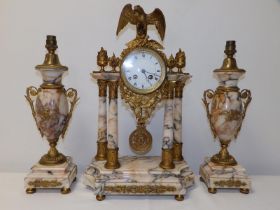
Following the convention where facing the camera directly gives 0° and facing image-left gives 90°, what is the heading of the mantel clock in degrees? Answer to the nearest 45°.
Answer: approximately 0°
